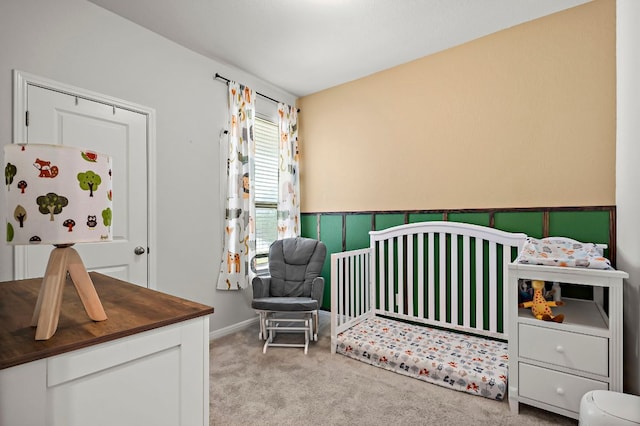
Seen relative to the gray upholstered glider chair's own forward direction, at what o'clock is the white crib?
The white crib is roughly at 10 o'clock from the gray upholstered glider chair.

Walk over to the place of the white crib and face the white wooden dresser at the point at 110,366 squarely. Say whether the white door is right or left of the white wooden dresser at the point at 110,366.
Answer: right

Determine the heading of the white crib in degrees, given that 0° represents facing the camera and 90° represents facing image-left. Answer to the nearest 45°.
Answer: approximately 45°

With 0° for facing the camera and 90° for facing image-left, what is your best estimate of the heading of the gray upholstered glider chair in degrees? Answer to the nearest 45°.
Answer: approximately 0°

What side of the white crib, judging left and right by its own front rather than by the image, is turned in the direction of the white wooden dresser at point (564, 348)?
left
